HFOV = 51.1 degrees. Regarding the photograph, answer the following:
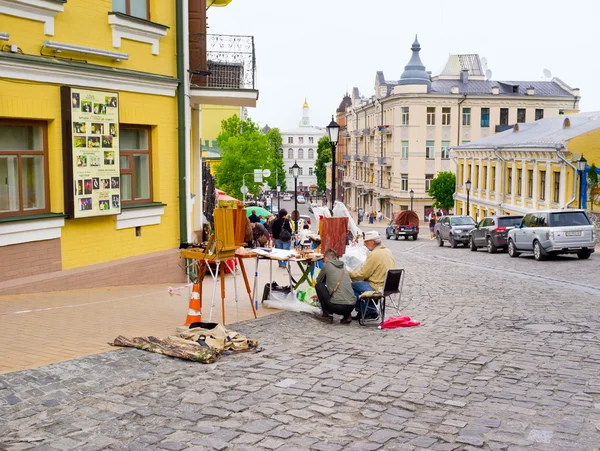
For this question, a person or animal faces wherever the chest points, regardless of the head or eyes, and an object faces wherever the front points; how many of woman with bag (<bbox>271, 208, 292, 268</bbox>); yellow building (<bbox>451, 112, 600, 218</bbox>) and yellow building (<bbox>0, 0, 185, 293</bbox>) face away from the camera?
1

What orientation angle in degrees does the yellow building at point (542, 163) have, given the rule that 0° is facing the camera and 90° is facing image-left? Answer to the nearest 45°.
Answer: approximately 45°

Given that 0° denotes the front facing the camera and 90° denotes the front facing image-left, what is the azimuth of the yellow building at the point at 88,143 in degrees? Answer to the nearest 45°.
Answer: approximately 315°

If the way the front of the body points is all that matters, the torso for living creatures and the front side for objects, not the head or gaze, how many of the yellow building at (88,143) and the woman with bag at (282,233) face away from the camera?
1

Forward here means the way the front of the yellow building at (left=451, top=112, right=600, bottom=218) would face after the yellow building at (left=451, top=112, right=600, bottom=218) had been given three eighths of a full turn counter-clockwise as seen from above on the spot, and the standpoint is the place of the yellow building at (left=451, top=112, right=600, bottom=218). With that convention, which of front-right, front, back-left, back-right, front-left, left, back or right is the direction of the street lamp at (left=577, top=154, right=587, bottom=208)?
right

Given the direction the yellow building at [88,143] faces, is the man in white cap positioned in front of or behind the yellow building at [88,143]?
in front

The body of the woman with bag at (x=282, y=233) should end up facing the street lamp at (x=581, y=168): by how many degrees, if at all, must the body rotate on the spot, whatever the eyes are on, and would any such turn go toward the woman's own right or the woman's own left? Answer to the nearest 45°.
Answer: approximately 45° to the woman's own right

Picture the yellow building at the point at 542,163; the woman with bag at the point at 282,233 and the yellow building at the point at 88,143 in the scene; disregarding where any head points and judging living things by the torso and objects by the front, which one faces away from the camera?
the woman with bag

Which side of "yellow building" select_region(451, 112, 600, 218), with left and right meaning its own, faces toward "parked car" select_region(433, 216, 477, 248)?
front

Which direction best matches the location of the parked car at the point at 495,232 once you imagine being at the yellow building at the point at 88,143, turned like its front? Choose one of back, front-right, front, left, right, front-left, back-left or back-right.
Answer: left

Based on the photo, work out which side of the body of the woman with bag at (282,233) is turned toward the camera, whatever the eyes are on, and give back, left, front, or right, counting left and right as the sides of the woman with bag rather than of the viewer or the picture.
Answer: back

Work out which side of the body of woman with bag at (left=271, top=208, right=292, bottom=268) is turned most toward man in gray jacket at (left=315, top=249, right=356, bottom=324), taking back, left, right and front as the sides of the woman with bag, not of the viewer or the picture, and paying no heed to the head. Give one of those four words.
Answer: back
